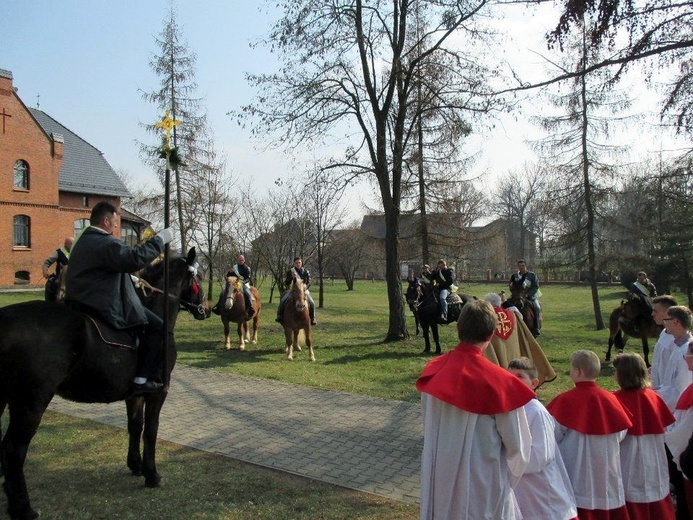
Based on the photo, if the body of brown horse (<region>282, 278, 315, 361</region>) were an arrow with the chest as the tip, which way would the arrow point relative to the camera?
toward the camera

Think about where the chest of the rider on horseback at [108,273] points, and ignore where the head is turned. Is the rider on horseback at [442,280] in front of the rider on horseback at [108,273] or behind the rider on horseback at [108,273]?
in front

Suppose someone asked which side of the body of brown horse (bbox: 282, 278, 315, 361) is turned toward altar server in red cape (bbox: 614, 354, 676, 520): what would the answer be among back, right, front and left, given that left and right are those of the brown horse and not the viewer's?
front

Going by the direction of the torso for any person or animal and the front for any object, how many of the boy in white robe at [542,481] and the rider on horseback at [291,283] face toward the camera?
1

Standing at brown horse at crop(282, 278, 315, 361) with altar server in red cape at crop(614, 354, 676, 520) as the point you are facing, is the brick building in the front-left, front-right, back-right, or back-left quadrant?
back-right

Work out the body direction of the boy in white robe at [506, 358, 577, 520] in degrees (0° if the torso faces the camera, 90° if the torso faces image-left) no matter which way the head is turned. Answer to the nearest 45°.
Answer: approximately 90°

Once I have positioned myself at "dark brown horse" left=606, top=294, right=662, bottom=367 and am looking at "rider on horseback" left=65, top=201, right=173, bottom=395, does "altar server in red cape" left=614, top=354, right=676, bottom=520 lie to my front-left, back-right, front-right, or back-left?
front-left

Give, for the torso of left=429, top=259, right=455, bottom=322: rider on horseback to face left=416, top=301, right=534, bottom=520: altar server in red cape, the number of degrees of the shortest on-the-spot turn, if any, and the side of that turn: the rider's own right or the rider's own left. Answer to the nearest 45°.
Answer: approximately 45° to the rider's own left

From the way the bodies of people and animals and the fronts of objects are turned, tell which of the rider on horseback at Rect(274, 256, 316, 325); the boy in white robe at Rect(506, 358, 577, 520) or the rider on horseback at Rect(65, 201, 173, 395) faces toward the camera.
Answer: the rider on horseback at Rect(274, 256, 316, 325)

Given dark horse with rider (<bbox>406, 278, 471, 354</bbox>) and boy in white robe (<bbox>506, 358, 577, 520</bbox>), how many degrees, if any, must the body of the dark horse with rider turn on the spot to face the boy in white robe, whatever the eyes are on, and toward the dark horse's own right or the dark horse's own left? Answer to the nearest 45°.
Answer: approximately 45° to the dark horse's own left

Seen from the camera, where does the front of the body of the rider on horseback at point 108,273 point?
to the viewer's right

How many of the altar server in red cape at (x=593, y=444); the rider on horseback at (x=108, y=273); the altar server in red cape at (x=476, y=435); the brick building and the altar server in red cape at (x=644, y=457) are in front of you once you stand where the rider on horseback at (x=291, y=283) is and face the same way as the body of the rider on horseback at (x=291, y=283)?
4

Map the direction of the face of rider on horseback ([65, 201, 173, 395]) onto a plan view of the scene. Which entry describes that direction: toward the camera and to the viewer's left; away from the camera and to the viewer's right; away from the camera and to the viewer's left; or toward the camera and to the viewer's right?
away from the camera and to the viewer's right
